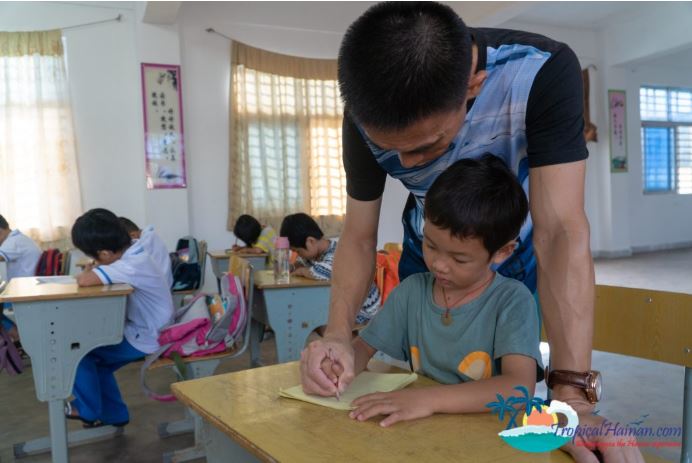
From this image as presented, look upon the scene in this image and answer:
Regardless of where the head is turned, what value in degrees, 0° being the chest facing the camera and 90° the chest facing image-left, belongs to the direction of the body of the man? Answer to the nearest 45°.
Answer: approximately 45°

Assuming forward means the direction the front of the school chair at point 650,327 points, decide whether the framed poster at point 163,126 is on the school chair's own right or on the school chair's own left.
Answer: on the school chair's own right

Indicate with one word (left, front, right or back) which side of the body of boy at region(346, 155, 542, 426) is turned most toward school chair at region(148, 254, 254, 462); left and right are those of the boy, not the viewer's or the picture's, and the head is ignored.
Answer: right

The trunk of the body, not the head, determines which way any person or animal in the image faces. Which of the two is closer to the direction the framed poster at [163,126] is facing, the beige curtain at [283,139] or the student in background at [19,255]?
the student in background

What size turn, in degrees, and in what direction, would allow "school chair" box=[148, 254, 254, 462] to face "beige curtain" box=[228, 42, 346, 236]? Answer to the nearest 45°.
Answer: approximately 90° to its right

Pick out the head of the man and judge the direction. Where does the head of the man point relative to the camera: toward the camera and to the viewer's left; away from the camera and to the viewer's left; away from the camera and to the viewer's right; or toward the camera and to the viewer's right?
toward the camera and to the viewer's left

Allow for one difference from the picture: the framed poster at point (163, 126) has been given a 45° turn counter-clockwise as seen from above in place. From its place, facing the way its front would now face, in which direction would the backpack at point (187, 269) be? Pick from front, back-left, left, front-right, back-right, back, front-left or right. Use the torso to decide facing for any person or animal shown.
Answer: front-right

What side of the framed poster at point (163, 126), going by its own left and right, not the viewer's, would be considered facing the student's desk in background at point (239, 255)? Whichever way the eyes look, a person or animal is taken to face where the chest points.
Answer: front

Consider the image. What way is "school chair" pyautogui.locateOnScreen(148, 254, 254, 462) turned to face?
to the viewer's left

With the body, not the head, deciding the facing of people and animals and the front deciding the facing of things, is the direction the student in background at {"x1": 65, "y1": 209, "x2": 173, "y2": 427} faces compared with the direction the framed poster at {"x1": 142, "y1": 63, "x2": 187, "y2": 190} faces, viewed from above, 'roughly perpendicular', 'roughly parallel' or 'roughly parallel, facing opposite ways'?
roughly perpendicular

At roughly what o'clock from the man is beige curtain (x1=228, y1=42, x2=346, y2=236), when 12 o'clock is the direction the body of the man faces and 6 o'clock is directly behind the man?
The beige curtain is roughly at 4 o'clock from the man.

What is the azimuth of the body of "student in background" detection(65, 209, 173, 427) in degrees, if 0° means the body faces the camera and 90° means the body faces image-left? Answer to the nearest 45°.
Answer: approximately 90°

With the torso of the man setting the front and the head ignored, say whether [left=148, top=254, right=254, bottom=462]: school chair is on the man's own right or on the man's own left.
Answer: on the man's own right
